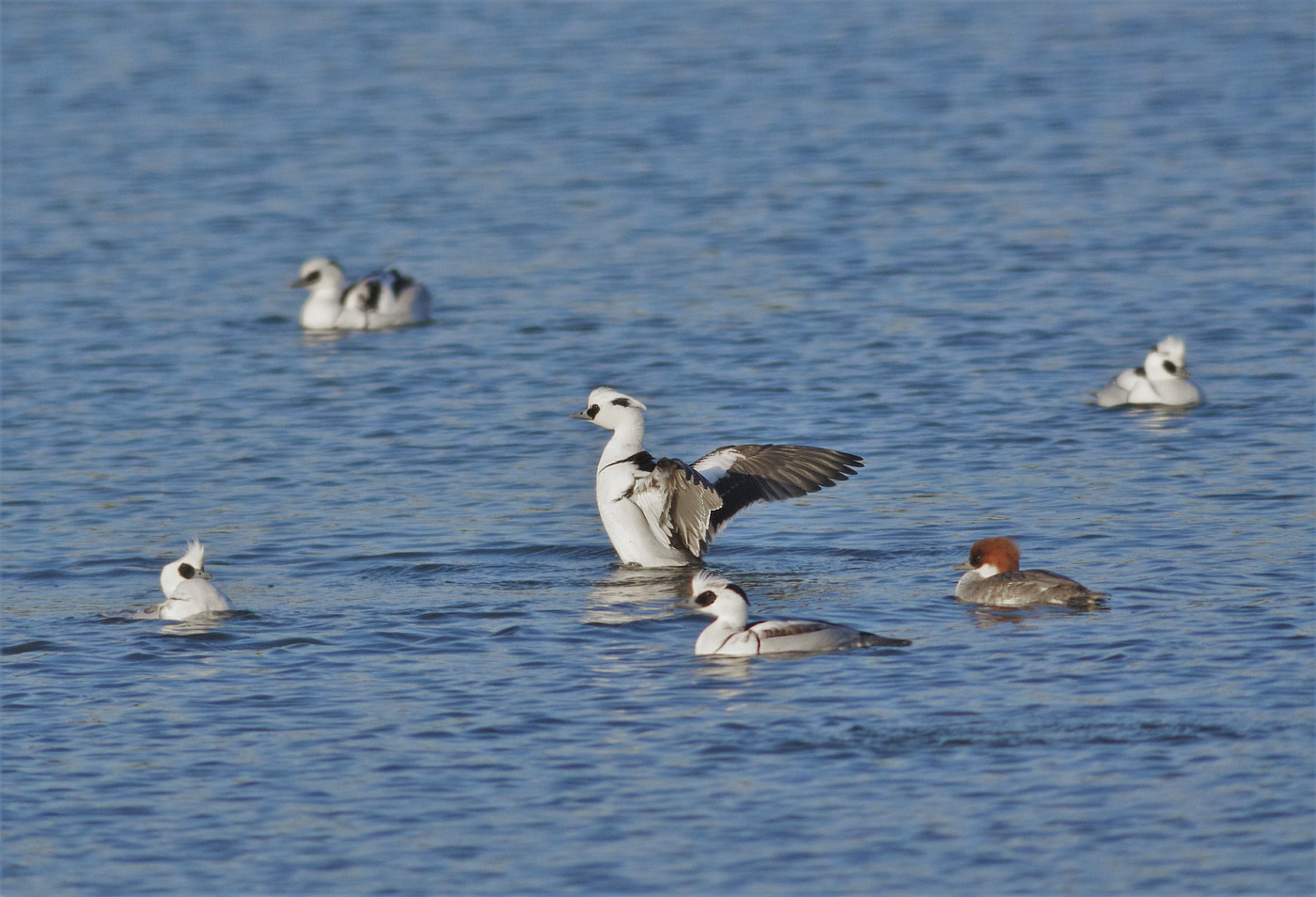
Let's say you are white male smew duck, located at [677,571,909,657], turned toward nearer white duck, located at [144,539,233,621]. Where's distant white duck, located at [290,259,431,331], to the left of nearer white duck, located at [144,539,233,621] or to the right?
right

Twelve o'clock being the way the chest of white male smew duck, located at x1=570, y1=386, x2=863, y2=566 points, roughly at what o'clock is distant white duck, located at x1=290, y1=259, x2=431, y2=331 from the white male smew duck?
The distant white duck is roughly at 2 o'clock from the white male smew duck.

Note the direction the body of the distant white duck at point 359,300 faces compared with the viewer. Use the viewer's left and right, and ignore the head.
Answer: facing to the left of the viewer

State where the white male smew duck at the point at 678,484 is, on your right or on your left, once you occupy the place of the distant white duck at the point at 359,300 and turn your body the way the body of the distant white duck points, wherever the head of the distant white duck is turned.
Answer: on your left

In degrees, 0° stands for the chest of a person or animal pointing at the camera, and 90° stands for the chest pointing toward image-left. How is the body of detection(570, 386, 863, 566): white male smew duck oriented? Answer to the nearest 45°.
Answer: approximately 90°

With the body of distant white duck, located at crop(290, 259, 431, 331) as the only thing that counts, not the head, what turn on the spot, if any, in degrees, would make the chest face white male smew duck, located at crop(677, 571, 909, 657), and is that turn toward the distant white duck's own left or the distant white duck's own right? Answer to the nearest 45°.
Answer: approximately 90° to the distant white duck's own left

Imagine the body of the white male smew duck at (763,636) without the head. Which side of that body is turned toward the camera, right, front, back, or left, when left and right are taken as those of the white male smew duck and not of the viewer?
left

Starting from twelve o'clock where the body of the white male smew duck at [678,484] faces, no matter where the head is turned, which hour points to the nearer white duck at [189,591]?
The nearer white duck is roughly at 11 o'clock from the white male smew duck.

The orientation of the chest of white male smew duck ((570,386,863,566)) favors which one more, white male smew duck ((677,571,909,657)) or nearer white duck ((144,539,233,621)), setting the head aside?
the nearer white duck

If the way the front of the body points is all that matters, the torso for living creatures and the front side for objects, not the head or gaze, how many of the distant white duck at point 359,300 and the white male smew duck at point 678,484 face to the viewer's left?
2
